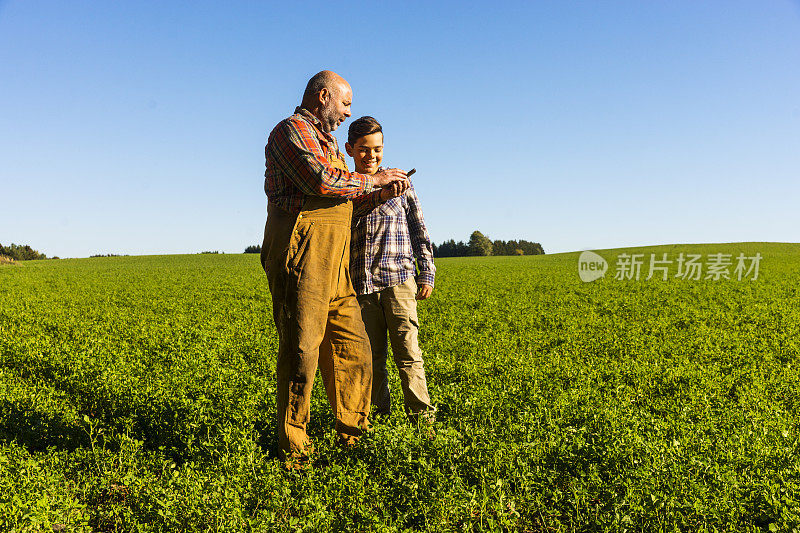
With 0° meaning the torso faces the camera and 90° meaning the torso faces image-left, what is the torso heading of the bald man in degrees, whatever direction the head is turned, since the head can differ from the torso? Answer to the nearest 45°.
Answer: approximately 270°

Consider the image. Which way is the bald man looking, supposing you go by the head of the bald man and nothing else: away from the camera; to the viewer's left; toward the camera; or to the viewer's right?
to the viewer's right

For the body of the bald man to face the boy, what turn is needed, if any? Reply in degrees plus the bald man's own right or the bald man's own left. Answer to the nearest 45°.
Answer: approximately 45° to the bald man's own left
